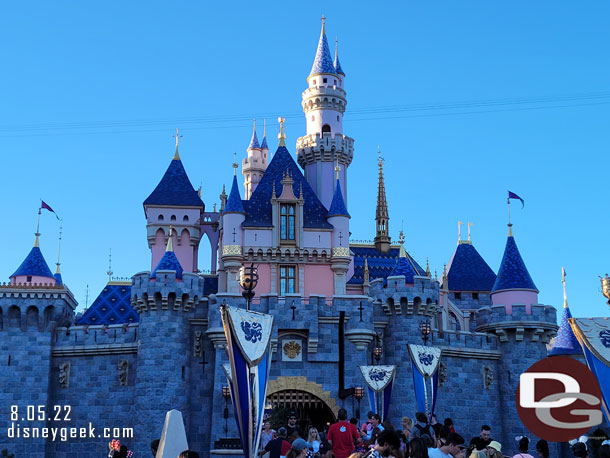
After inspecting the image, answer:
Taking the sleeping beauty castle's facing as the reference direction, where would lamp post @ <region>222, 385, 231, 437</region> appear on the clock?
The lamp post is roughly at 1 o'clock from the sleeping beauty castle.

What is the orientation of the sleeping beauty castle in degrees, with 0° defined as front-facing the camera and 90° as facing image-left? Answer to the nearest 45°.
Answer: approximately 0°
